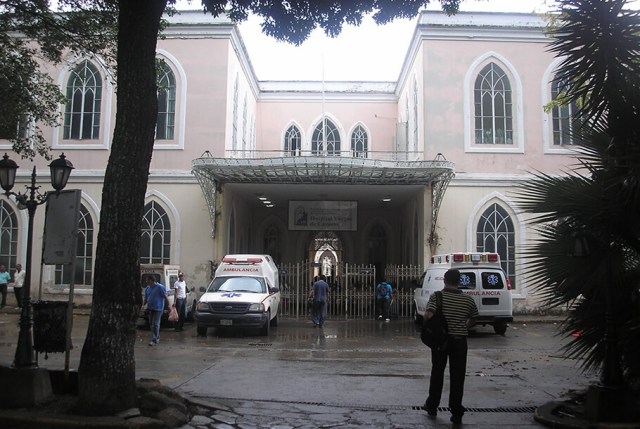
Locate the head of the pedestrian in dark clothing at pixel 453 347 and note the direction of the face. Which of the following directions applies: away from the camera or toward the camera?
away from the camera

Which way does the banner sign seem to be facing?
toward the camera

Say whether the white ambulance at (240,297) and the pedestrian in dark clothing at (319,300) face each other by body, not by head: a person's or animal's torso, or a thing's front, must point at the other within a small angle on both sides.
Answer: no

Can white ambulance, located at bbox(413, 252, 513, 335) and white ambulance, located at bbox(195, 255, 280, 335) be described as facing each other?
no

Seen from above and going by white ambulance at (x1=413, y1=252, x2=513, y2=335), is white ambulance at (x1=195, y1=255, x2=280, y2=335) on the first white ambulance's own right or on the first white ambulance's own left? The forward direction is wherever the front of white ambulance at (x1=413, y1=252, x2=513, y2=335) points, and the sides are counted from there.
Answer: on the first white ambulance's own left

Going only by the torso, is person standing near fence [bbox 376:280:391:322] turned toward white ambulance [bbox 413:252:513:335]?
no

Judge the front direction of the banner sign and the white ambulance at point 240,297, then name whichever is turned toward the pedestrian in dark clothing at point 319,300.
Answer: the banner sign

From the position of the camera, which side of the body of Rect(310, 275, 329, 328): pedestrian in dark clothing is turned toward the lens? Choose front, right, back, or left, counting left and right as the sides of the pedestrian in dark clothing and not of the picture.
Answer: back

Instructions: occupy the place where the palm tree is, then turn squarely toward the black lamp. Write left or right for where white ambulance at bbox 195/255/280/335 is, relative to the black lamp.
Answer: right

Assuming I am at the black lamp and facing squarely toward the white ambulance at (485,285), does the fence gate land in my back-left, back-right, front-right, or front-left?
front-left

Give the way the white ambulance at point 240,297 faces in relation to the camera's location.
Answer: facing the viewer

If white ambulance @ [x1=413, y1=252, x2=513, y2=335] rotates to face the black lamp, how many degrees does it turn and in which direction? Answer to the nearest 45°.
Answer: approximately 90° to its left

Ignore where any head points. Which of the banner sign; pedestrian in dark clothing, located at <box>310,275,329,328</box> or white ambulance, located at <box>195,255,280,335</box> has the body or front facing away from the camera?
the pedestrian in dark clothing

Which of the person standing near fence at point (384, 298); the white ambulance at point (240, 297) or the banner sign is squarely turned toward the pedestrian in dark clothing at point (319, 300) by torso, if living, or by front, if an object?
the banner sign

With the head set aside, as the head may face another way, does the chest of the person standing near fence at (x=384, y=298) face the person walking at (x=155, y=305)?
no

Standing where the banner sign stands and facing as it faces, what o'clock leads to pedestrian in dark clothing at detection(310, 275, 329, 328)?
The pedestrian in dark clothing is roughly at 12 o'clock from the banner sign.
